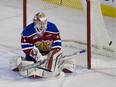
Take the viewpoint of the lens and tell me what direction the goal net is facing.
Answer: facing the viewer and to the left of the viewer
